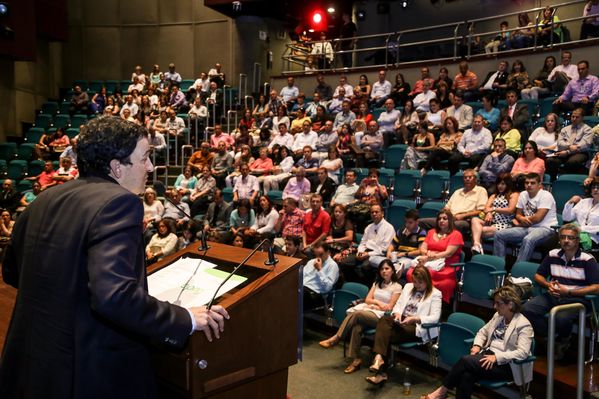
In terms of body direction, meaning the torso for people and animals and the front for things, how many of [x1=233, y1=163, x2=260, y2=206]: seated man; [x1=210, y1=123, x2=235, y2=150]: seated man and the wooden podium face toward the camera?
2

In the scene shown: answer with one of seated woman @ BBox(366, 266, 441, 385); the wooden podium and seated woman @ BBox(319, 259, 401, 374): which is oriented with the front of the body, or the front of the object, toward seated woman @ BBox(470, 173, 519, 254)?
the wooden podium

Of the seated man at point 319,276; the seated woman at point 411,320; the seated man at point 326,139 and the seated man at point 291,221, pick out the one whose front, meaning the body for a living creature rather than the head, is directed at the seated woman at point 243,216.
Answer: the seated man at point 326,139

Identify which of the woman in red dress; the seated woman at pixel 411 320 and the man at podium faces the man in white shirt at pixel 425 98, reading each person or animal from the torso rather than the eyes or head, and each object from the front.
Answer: the man at podium

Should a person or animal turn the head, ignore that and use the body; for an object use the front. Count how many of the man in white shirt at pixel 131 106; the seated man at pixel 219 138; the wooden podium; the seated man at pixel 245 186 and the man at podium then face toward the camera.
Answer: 3

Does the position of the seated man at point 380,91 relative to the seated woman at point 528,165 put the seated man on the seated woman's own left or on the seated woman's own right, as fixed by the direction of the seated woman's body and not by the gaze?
on the seated woman's own right

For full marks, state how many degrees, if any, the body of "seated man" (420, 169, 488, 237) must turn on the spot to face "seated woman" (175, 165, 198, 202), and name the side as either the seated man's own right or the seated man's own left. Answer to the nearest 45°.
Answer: approximately 90° to the seated man's own right

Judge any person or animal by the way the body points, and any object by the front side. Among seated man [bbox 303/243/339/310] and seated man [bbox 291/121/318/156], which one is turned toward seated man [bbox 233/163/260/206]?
seated man [bbox 291/121/318/156]

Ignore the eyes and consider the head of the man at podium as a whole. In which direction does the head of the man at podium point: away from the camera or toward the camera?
away from the camera

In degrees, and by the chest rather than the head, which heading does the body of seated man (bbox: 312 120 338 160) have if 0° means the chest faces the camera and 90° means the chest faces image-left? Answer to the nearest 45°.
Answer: approximately 45°

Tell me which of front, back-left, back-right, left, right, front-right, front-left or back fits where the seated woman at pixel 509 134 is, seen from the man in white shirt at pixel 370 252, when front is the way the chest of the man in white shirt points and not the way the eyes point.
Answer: back

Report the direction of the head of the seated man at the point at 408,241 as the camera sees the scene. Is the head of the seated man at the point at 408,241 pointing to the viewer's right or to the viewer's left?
to the viewer's left

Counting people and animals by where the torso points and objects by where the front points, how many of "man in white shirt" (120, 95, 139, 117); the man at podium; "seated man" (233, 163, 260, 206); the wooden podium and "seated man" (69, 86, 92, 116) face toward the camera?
3

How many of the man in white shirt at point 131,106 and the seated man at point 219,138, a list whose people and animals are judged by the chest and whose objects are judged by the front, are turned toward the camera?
2
